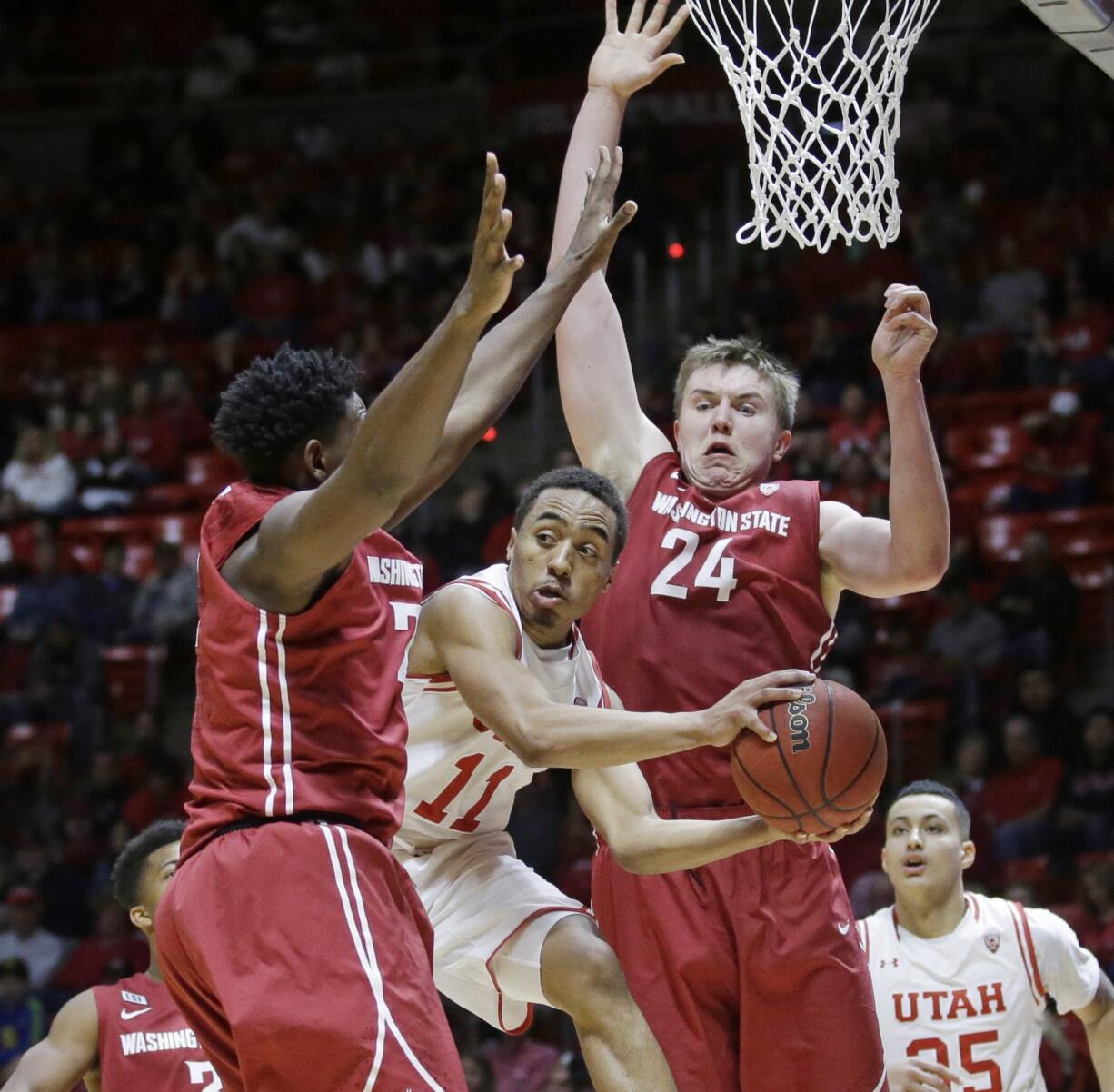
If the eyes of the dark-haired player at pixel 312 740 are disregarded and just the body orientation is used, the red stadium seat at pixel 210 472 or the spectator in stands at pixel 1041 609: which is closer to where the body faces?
the spectator in stands

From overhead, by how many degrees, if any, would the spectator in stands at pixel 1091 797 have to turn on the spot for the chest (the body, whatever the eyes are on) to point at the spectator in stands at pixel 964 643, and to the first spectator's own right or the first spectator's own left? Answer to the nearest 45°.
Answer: approximately 135° to the first spectator's own right

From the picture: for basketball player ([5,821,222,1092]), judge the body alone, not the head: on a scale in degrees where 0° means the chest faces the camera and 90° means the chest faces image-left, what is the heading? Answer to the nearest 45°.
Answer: approximately 315°

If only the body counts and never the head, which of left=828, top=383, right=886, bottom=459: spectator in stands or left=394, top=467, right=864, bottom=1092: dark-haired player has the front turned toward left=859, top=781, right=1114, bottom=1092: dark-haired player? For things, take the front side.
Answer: the spectator in stands
